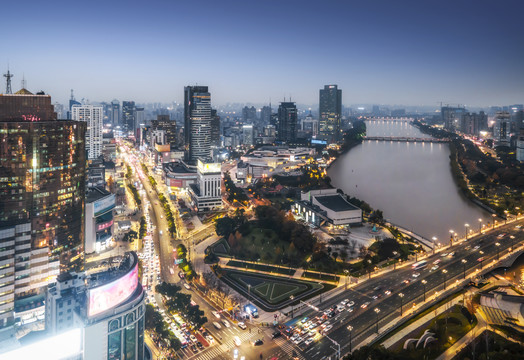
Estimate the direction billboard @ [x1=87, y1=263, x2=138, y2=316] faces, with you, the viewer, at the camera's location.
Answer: facing the viewer and to the right of the viewer

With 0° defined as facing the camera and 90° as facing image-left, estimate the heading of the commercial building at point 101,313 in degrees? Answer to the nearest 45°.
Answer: approximately 315°

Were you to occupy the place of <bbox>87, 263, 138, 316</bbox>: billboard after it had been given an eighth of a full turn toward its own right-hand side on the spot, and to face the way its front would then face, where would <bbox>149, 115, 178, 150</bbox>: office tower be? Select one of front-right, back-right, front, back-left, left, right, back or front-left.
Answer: back

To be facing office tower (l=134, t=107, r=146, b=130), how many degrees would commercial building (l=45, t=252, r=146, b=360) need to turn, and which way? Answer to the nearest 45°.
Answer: approximately 135° to its left
